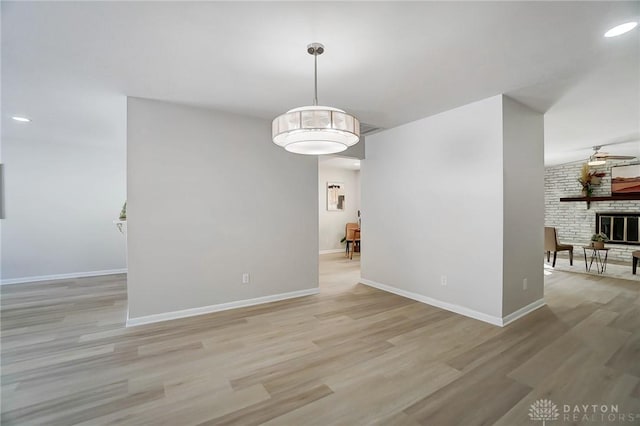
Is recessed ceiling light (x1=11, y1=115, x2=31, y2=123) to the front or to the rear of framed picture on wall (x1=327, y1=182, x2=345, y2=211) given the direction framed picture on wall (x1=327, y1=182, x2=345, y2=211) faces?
to the front

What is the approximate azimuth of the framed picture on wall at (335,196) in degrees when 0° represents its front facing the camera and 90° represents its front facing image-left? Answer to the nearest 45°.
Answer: approximately 0°

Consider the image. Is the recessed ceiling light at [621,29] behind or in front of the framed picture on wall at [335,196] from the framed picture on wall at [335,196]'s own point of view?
in front

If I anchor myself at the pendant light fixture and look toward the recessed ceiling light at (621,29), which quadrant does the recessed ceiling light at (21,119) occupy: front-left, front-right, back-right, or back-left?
back-left
